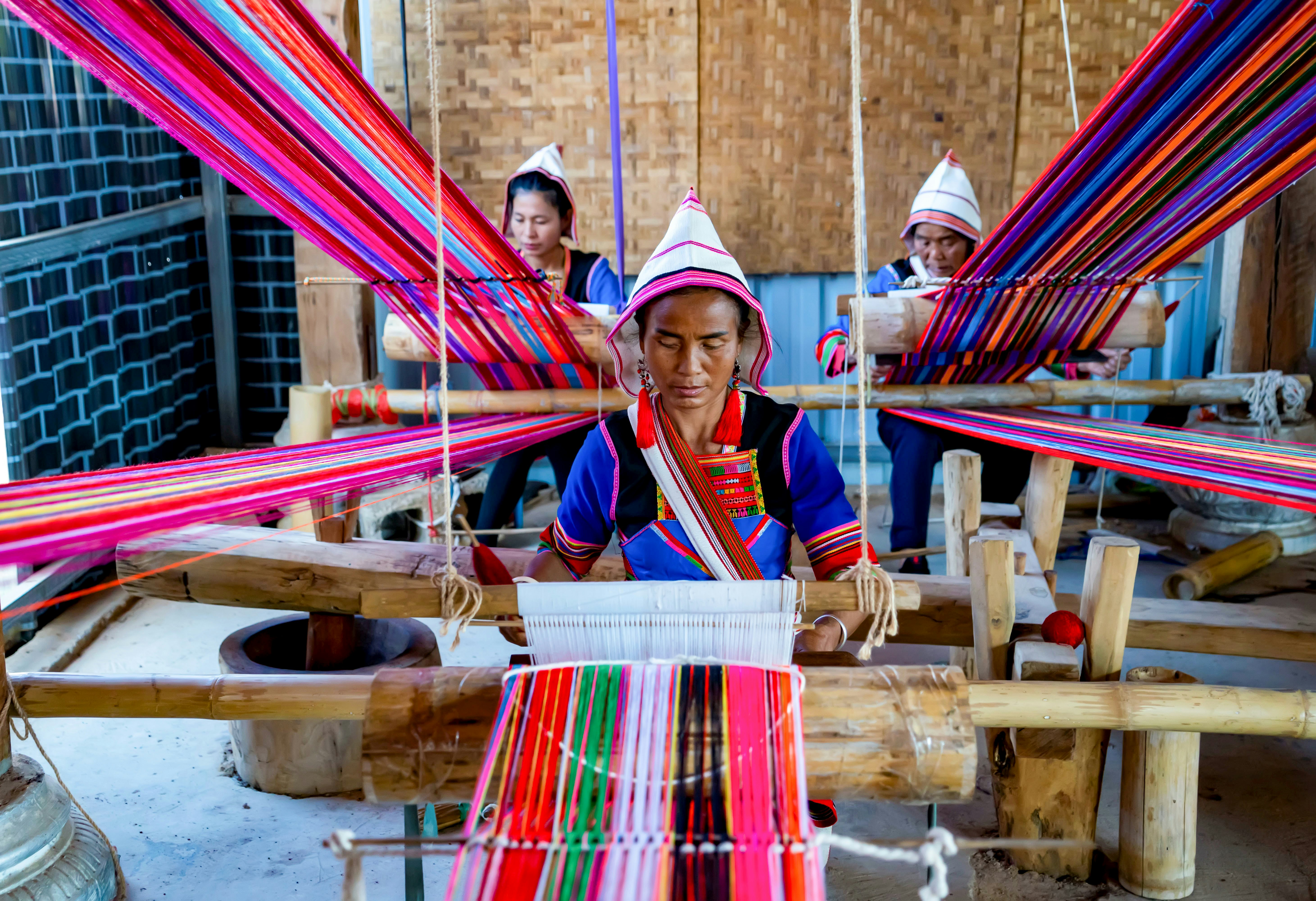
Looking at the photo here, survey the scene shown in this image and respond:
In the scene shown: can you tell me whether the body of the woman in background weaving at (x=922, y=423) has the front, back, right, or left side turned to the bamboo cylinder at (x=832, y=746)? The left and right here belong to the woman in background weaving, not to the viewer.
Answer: front

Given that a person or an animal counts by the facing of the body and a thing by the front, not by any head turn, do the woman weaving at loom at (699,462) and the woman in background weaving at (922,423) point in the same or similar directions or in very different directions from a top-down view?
same or similar directions

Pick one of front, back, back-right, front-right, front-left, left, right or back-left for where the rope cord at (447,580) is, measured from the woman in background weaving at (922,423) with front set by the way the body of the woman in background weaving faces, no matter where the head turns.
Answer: front

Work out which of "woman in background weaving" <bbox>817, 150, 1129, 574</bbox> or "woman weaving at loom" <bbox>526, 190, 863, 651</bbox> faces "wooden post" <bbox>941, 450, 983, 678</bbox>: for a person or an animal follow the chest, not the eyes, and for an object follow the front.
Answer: the woman in background weaving

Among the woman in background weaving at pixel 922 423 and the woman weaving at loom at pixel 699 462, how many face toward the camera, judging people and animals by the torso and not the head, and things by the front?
2

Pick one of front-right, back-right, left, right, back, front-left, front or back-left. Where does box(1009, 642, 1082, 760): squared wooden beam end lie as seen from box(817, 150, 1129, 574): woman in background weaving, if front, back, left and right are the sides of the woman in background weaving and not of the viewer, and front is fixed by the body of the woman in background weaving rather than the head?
front

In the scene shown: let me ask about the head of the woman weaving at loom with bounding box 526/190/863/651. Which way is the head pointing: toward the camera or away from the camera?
toward the camera

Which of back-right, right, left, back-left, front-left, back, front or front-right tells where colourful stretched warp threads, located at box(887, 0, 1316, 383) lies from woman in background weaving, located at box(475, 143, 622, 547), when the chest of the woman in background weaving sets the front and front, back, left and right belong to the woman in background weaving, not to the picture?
left

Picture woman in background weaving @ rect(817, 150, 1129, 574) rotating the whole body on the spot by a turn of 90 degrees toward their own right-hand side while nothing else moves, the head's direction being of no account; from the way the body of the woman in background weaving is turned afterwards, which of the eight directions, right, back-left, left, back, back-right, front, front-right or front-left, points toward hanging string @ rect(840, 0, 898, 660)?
left

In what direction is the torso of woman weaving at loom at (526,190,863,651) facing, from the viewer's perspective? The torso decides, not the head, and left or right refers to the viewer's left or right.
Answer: facing the viewer

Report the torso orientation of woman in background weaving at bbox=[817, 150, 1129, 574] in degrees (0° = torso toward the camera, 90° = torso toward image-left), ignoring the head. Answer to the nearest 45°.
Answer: approximately 0°

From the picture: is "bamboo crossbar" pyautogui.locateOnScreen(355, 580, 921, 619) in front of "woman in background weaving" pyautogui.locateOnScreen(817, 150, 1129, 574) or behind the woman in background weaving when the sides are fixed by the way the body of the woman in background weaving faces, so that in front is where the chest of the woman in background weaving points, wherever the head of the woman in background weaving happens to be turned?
in front

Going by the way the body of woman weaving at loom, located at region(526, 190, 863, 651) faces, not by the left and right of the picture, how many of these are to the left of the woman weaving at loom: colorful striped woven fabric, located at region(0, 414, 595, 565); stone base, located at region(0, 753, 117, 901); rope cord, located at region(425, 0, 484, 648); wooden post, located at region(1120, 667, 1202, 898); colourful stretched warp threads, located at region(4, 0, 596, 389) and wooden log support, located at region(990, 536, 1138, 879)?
2
